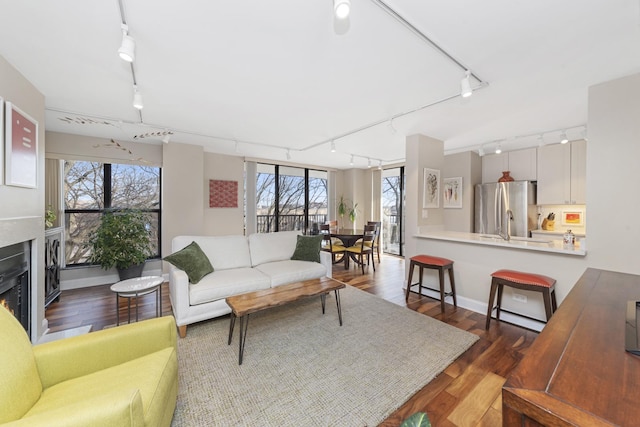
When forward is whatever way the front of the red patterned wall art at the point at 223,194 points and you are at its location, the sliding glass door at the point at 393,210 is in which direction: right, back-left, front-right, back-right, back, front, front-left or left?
left

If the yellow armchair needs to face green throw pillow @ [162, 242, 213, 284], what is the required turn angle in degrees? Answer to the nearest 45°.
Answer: approximately 45° to its left

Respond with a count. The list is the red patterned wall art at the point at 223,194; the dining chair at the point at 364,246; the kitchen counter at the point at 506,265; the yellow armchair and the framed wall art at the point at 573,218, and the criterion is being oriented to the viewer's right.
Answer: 1

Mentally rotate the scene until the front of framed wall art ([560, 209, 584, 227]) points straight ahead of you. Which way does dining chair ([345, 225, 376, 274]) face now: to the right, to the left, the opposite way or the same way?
to the right

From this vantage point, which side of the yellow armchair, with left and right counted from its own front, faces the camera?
right

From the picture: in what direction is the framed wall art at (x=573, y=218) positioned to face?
toward the camera

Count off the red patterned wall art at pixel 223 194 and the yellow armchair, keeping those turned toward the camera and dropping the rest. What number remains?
1

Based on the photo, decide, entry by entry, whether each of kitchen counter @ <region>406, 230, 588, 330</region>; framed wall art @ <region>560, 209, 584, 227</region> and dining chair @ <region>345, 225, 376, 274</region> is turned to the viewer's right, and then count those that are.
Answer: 0

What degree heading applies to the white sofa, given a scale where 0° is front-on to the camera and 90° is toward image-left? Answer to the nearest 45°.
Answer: approximately 315°

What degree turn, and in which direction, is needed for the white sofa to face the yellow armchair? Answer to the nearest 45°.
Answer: approximately 45° to its right

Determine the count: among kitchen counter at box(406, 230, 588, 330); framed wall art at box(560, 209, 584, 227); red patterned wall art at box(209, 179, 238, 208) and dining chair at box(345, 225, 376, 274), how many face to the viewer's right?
0

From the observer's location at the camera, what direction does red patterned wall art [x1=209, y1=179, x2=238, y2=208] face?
facing the viewer

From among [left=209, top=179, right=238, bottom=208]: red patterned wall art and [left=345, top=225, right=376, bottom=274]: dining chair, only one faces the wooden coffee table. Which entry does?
the red patterned wall art
